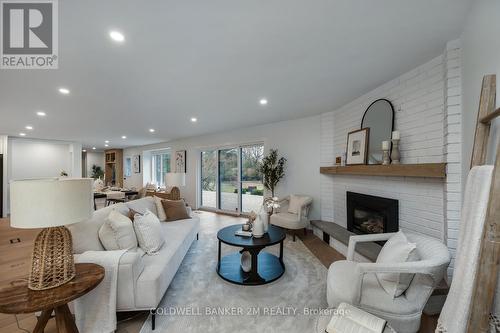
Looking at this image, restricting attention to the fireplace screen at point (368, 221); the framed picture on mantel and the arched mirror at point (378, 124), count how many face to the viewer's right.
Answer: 0

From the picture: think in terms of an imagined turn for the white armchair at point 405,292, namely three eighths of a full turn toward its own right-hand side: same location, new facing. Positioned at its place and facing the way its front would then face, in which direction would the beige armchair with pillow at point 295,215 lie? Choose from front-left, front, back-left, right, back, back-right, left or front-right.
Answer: left

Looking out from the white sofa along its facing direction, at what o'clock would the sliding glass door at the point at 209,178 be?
The sliding glass door is roughly at 10 o'clock from the white sofa.

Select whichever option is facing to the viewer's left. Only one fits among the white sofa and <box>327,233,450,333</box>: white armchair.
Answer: the white armchair

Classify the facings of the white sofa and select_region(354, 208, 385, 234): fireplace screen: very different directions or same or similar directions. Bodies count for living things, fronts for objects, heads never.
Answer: very different directions

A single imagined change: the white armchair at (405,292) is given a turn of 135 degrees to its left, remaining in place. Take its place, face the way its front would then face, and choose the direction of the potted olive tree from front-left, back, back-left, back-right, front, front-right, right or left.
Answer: back

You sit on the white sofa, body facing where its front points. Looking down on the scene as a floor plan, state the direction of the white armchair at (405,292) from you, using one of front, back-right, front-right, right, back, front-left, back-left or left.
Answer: front-right

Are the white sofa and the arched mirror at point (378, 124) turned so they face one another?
yes

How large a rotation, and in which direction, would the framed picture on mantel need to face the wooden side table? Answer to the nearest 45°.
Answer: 0° — it already faces it

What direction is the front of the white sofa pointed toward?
to the viewer's right

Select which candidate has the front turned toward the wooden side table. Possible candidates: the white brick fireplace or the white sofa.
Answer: the white brick fireplace

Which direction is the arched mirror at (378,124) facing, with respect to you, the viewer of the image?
facing the viewer and to the left of the viewer

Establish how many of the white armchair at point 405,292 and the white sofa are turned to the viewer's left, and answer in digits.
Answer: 1

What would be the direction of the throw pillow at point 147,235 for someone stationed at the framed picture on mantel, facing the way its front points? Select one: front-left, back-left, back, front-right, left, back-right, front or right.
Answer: front

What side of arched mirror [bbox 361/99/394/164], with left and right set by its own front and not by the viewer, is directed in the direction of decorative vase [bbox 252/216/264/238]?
front

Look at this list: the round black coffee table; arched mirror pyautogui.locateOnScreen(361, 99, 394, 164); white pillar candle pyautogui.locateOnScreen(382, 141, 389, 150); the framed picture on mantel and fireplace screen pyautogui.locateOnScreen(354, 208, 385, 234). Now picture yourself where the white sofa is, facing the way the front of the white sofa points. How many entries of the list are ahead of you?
5

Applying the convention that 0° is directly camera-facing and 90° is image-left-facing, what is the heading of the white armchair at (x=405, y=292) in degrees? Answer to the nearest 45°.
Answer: approximately 90°
